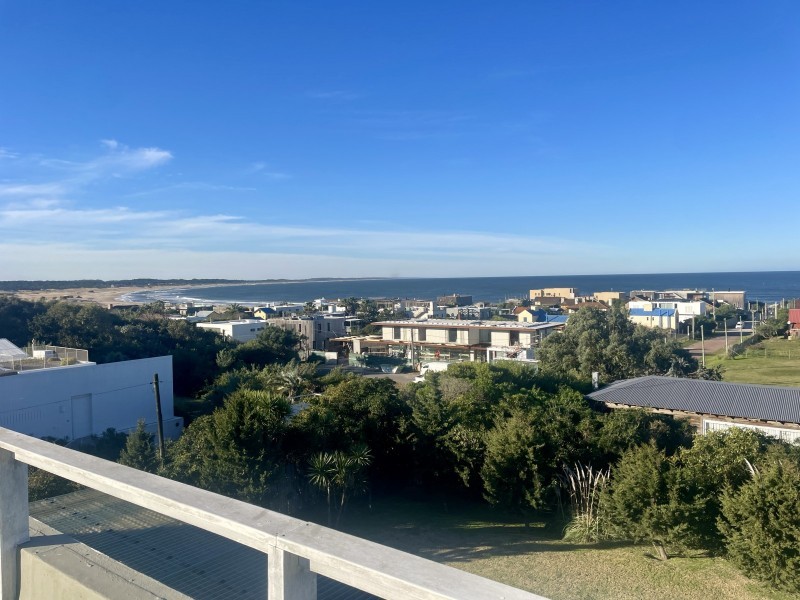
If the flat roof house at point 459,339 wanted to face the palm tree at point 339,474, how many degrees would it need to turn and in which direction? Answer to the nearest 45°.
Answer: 0° — it already faces it

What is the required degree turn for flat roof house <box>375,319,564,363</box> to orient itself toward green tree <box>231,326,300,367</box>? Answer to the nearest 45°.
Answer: approximately 45° to its right

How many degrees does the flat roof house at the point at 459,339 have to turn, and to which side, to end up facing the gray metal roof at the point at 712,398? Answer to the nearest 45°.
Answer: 0° — it already faces it

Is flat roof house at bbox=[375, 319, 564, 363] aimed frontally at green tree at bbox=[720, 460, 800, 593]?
yes

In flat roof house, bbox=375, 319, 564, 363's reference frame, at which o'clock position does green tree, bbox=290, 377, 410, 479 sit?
The green tree is roughly at 12 o'clock from the flat roof house.

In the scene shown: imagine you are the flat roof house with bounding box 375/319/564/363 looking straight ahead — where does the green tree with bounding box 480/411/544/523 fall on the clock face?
The green tree is roughly at 12 o'clock from the flat roof house.

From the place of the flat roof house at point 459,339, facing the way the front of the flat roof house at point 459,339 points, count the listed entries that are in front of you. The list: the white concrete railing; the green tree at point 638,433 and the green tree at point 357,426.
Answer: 3

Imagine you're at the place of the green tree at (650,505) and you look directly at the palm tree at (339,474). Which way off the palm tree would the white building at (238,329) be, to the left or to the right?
right
